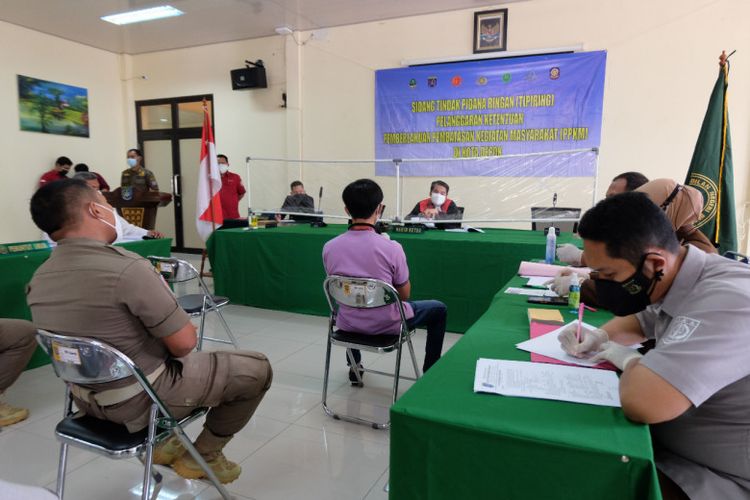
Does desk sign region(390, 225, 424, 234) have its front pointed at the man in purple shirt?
yes

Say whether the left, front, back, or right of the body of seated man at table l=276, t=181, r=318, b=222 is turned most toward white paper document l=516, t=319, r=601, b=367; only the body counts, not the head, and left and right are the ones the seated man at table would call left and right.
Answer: front

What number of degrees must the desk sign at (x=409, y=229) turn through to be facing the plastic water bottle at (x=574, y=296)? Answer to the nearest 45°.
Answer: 0° — it already faces it

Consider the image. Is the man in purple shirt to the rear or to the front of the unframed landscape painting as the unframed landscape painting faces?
to the front

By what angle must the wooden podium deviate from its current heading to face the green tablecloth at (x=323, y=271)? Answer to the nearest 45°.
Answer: approximately 45° to its left

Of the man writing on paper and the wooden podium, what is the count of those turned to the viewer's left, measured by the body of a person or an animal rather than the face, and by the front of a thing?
1

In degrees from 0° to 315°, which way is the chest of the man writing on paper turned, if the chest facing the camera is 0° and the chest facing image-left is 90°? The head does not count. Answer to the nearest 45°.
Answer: approximately 90°

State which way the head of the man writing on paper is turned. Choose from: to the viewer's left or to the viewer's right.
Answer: to the viewer's left

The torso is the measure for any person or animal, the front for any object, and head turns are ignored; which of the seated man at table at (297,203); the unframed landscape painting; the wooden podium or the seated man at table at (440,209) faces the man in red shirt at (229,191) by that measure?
the unframed landscape painting

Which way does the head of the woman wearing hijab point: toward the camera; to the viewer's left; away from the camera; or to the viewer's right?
to the viewer's left

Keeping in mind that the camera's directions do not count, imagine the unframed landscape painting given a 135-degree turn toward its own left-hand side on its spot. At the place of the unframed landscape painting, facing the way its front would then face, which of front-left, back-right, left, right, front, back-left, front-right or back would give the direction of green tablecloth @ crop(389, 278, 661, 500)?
back

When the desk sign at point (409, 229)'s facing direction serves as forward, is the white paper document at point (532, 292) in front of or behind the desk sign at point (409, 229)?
in front

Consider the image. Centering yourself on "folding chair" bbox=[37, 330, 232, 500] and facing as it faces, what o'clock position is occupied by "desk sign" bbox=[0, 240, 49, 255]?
The desk sign is roughly at 10 o'clock from the folding chair.

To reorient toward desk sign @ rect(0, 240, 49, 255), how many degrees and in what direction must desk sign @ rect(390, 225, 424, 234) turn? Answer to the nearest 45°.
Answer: approximately 45° to its right

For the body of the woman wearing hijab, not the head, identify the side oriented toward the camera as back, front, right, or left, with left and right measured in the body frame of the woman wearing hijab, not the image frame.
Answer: left

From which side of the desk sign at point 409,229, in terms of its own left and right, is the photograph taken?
front
